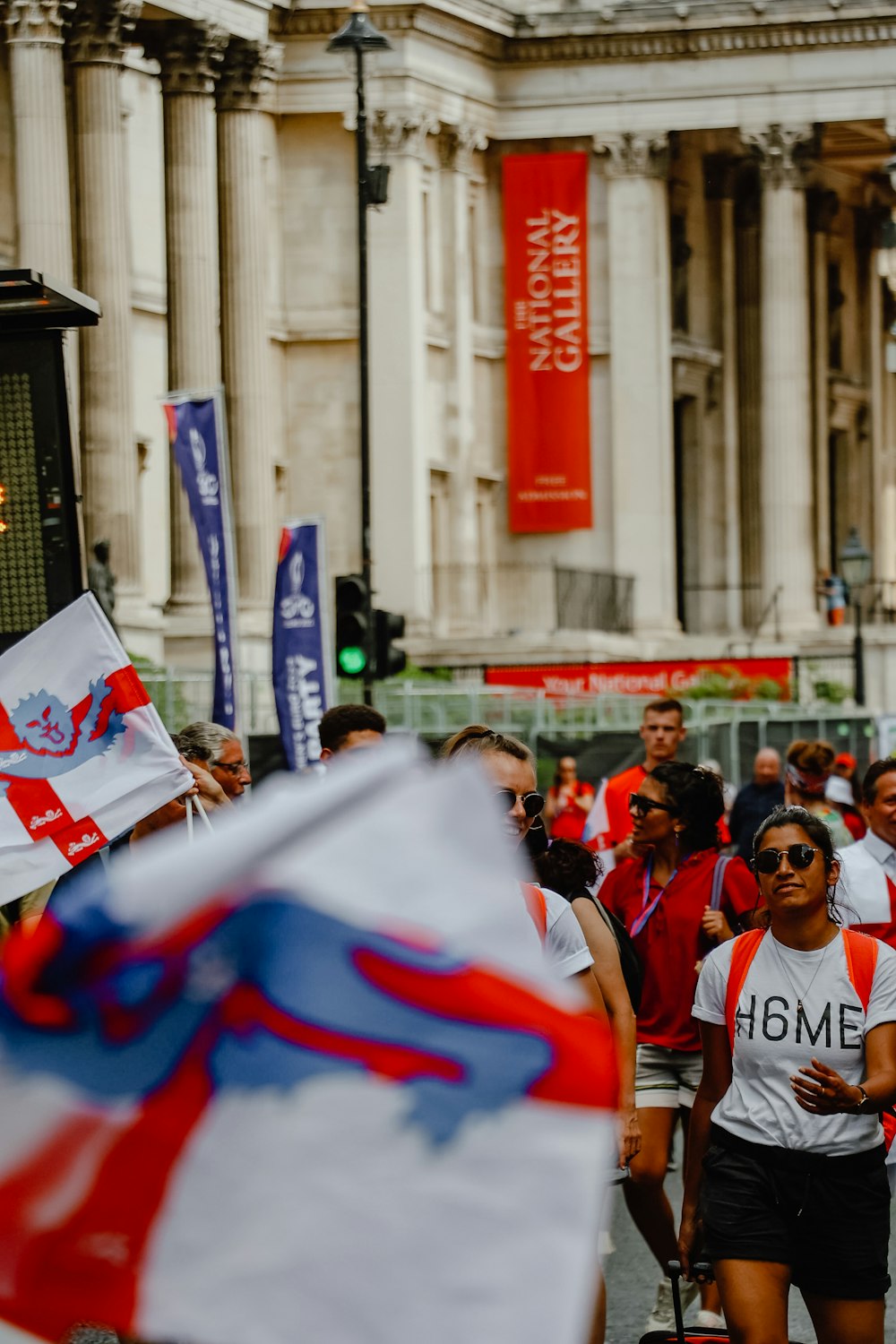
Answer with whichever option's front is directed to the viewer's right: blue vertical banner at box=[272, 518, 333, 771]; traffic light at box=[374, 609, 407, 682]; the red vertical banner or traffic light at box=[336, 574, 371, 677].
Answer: traffic light at box=[374, 609, 407, 682]

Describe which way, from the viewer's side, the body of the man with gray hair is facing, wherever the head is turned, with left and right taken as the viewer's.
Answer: facing to the right of the viewer

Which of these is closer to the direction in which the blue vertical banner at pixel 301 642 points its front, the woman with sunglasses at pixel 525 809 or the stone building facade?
the woman with sunglasses

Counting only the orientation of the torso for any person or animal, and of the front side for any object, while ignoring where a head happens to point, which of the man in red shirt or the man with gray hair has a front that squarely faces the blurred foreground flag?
the man in red shirt

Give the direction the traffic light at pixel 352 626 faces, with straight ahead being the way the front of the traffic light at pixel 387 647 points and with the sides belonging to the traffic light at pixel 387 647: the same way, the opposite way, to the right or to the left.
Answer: to the right

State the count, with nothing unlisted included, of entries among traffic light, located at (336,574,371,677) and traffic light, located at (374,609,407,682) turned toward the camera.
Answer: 1

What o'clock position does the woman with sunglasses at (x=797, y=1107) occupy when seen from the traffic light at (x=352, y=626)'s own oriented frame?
The woman with sunglasses is roughly at 12 o'clock from the traffic light.

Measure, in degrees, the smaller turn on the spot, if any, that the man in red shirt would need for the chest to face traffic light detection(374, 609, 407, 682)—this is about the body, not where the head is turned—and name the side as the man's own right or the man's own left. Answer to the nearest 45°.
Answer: approximately 180°

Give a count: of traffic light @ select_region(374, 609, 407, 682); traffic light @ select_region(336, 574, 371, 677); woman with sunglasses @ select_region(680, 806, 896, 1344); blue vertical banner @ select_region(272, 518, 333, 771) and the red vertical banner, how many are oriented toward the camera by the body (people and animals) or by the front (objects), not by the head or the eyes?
4

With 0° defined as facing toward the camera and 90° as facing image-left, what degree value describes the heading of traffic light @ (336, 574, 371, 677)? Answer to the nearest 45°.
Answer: approximately 0°

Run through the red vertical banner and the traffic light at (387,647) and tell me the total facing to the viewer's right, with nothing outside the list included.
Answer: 1

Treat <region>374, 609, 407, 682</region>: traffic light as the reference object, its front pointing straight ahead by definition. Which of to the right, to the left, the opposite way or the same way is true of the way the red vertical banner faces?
to the right

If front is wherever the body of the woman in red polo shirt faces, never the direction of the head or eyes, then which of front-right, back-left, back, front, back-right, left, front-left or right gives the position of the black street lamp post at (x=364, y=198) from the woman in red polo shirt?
back-right
